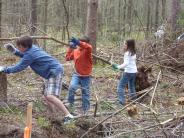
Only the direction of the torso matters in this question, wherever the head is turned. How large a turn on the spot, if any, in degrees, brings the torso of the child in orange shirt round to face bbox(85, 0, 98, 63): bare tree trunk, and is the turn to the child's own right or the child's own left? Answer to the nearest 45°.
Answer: approximately 135° to the child's own right

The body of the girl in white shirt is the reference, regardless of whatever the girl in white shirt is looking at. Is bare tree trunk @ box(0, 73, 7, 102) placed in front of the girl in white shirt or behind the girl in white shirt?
in front

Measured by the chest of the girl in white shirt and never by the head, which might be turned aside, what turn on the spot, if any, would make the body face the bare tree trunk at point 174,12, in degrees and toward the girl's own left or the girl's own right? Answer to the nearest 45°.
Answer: approximately 90° to the girl's own right

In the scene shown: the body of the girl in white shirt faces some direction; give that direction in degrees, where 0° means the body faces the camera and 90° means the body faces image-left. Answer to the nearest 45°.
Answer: approximately 90°

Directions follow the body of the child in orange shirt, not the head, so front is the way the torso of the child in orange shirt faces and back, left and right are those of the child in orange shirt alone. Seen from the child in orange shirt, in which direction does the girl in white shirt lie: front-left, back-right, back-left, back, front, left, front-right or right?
back

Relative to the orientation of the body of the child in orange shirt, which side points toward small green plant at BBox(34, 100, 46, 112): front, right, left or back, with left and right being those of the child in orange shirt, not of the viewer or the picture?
front

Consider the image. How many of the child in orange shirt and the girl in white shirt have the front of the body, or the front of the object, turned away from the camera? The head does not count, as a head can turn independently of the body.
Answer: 0

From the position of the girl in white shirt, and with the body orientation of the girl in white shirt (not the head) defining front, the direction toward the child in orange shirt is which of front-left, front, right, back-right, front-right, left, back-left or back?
front-left

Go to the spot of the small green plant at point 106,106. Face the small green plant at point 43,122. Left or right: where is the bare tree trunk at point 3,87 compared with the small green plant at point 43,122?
right

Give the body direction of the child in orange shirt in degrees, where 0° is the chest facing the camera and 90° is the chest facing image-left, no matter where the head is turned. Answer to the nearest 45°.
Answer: approximately 45°
